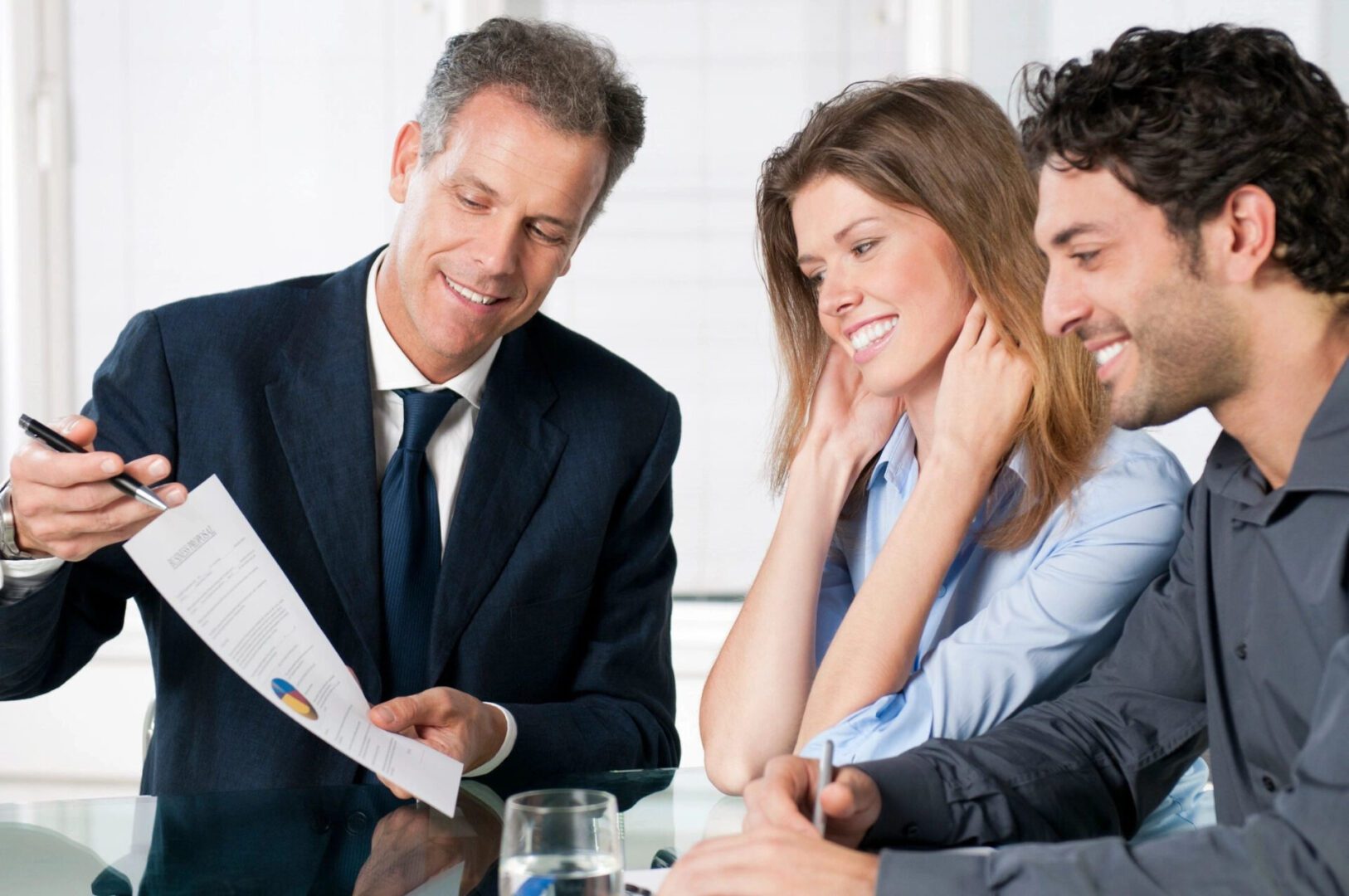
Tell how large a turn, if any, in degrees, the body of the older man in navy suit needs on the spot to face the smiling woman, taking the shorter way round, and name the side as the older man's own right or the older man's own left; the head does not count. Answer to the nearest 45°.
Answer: approximately 45° to the older man's own left

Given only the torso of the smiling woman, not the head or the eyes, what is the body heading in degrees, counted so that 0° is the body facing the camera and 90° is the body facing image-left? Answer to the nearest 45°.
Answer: approximately 45°

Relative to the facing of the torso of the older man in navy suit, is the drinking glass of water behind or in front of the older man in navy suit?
in front

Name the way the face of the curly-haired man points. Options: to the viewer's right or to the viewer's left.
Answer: to the viewer's left

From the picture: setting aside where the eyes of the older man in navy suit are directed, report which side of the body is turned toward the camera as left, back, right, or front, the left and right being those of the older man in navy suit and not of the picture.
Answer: front

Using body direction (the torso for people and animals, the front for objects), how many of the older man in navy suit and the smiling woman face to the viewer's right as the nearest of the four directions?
0

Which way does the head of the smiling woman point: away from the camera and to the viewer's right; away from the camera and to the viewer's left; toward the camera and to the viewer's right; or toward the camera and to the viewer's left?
toward the camera and to the viewer's left

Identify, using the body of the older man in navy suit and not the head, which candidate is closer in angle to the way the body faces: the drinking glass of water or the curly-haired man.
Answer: the drinking glass of water
